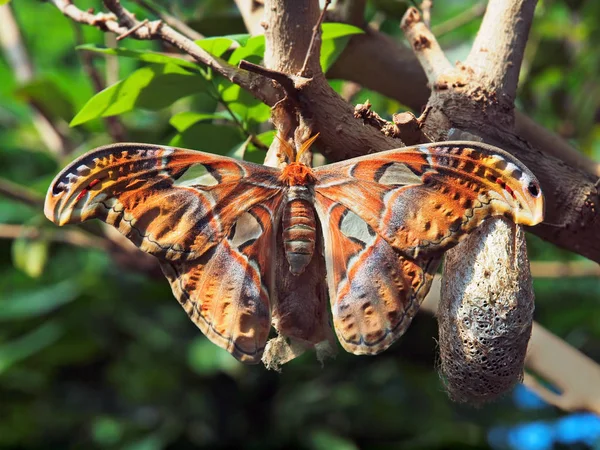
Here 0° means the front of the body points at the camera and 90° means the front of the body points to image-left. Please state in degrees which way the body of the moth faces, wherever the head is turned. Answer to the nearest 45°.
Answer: approximately 180°
